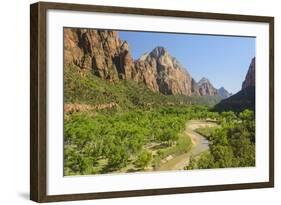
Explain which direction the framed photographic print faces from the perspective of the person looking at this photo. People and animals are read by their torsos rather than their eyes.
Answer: facing the viewer and to the right of the viewer
